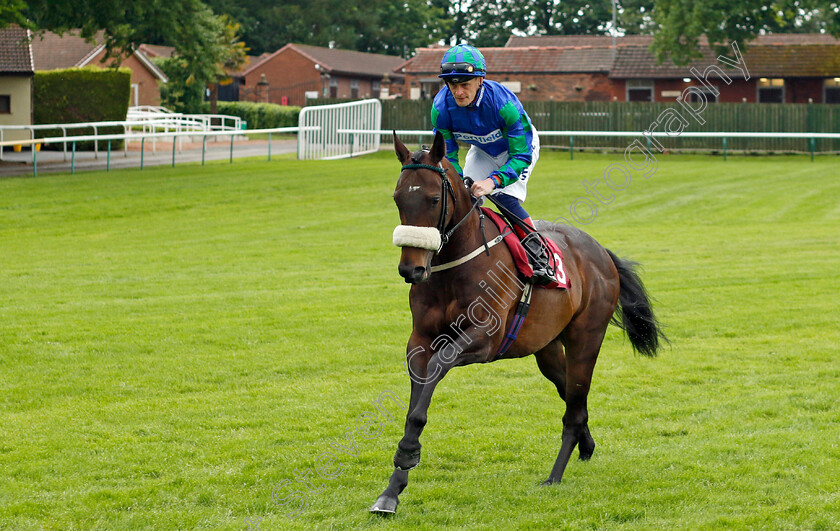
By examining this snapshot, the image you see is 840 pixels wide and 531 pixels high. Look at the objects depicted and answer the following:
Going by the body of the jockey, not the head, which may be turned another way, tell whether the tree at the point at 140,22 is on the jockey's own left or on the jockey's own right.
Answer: on the jockey's own right

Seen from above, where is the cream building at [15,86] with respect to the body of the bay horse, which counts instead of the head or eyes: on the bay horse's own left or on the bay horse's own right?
on the bay horse's own right

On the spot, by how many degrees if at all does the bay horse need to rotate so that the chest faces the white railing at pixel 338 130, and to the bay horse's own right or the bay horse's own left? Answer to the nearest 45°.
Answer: approximately 135° to the bay horse's own right

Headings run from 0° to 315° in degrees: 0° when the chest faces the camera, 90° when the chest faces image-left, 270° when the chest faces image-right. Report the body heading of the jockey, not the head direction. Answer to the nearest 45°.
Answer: approximately 45°

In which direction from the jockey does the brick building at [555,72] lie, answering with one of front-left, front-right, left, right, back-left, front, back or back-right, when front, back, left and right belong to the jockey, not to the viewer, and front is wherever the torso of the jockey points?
back-right

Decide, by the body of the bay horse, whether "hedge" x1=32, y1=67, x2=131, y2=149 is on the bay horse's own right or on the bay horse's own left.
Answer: on the bay horse's own right

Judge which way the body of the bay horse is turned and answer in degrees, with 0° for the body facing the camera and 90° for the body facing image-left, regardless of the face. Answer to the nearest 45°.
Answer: approximately 45°

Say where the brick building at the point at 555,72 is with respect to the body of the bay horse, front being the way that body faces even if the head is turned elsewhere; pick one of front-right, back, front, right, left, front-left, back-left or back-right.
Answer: back-right
